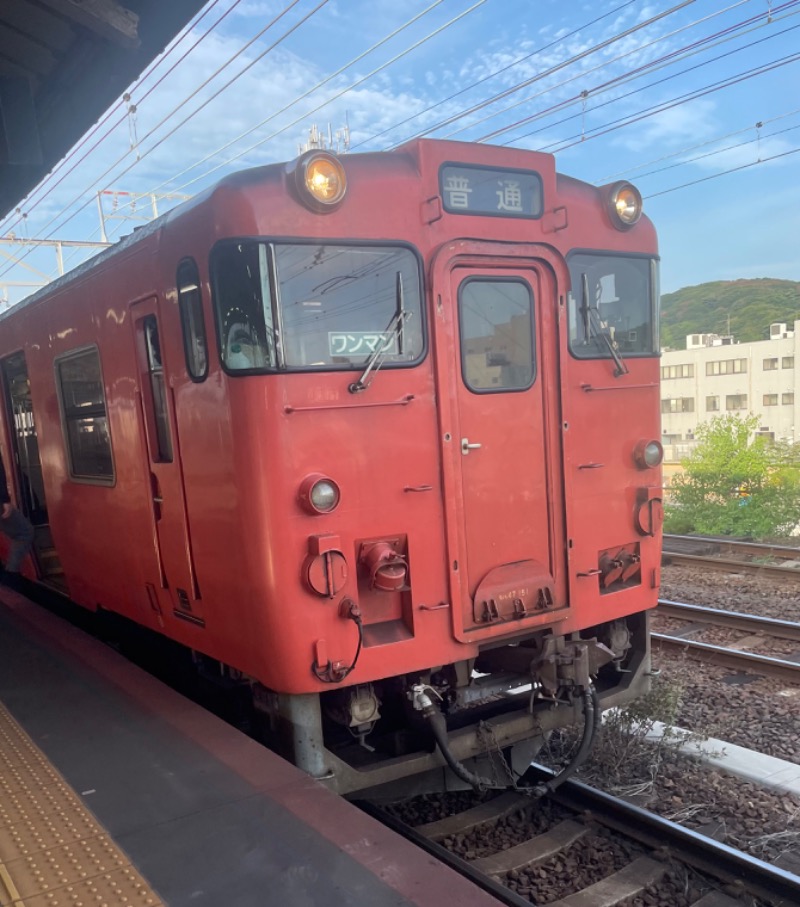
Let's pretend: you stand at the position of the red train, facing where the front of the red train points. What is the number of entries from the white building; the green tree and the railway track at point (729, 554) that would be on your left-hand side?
3

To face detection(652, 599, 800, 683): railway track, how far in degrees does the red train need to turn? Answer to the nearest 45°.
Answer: approximately 90° to its left

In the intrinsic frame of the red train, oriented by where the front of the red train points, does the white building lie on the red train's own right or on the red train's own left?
on the red train's own left

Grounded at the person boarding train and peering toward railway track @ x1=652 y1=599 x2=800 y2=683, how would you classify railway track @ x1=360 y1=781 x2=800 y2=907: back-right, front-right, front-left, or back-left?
front-right

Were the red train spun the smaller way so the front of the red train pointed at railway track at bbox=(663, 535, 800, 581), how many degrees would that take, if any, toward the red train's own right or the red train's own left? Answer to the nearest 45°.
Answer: approximately 90° to the red train's own left

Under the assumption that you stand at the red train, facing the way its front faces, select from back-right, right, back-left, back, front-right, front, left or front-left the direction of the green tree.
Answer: left

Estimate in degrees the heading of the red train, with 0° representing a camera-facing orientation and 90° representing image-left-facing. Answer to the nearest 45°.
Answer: approximately 315°
